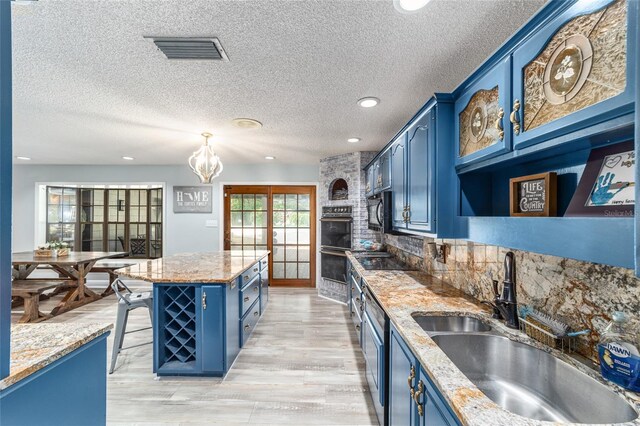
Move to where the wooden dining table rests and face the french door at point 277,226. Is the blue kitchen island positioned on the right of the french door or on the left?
right

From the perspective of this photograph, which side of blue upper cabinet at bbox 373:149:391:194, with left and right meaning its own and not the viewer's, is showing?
left

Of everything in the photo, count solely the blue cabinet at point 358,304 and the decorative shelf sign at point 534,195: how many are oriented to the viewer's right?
0

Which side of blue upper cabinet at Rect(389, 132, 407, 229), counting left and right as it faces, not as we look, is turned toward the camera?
left

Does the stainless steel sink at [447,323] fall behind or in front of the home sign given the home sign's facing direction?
in front

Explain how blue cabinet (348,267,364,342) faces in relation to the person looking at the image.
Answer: facing to the left of the viewer

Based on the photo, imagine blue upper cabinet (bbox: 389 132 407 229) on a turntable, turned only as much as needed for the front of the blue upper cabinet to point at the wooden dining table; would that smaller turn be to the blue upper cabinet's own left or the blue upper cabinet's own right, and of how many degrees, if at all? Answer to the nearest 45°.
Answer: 0° — it already faces it

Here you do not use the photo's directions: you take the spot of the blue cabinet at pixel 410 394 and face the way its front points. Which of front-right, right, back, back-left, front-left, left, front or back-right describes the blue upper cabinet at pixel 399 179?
back-right
